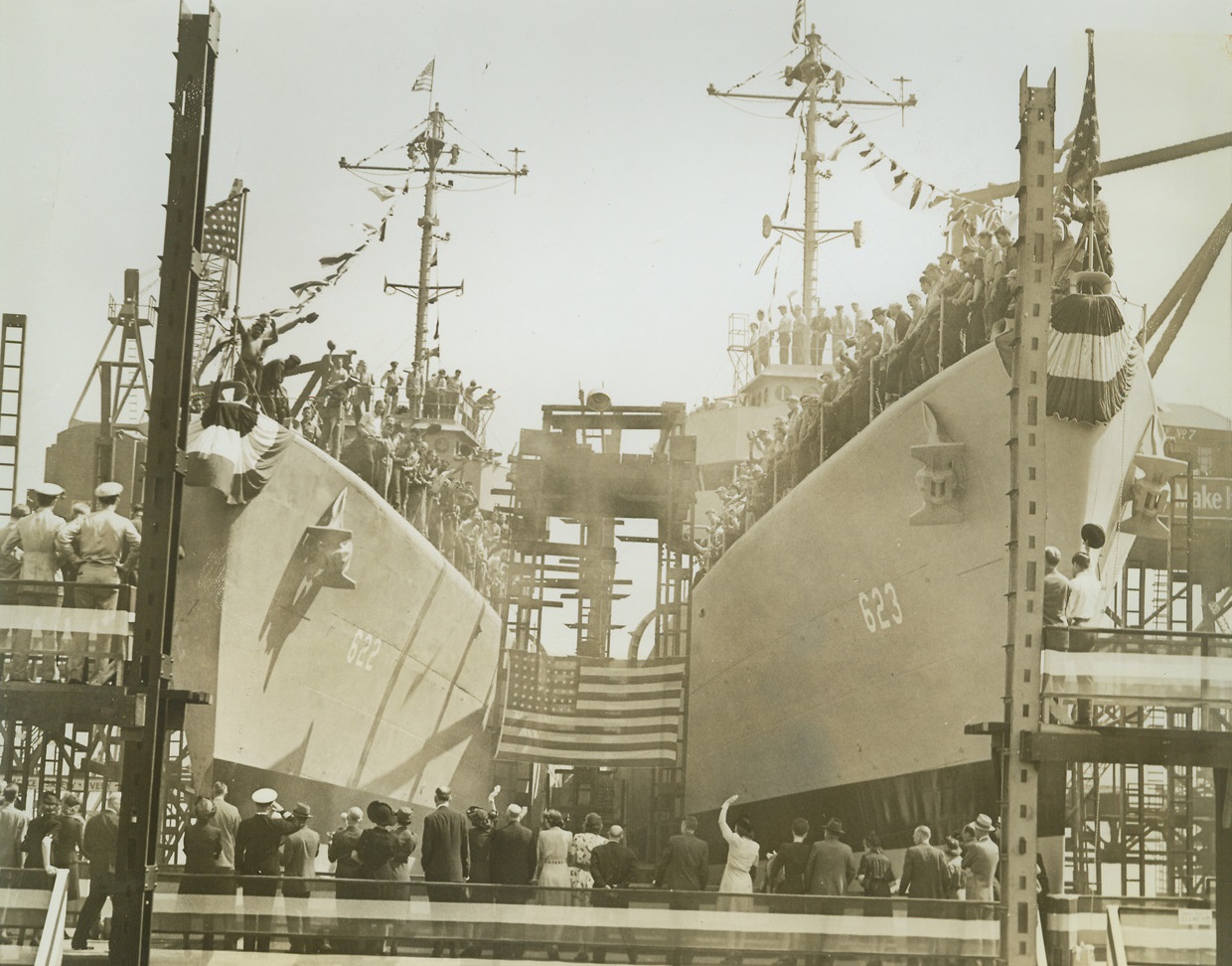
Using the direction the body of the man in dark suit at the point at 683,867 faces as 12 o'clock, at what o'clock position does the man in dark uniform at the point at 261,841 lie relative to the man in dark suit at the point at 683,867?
the man in dark uniform at the point at 261,841 is roughly at 9 o'clock from the man in dark suit at the point at 683,867.

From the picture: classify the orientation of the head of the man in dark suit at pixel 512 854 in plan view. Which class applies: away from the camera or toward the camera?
away from the camera

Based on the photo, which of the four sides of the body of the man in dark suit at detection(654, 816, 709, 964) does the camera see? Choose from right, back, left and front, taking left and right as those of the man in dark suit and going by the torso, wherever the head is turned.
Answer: back

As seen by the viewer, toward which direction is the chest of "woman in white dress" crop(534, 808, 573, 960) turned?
away from the camera

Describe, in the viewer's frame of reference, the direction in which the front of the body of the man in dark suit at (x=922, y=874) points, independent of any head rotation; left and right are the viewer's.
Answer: facing away from the viewer

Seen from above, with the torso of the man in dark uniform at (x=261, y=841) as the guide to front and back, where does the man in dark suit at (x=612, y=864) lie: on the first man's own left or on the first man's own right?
on the first man's own right

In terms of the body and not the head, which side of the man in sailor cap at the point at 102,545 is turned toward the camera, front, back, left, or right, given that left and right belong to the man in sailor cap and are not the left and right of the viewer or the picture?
back

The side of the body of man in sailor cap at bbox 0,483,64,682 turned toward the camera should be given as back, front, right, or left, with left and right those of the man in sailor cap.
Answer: back

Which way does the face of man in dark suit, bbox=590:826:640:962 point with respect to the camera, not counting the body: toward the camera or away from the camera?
away from the camera

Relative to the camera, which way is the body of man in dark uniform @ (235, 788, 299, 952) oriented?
away from the camera
